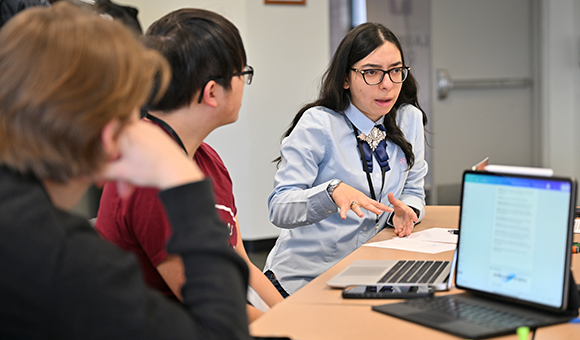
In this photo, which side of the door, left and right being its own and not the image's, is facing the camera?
front

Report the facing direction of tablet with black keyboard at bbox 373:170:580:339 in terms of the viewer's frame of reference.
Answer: facing the viewer and to the left of the viewer

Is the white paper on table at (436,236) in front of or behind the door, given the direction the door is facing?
in front

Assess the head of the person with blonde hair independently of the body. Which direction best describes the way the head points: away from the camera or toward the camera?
away from the camera

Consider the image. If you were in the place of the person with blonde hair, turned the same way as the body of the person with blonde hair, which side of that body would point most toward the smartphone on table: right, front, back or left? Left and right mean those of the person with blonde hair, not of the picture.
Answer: front

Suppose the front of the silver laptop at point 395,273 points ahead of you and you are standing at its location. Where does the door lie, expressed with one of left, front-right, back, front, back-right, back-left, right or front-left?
right

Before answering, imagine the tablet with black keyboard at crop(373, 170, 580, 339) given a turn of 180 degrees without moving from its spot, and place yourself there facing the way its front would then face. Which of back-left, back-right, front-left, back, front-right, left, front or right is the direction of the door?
front-left

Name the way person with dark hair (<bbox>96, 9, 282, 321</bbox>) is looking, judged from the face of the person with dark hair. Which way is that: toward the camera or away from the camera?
away from the camera

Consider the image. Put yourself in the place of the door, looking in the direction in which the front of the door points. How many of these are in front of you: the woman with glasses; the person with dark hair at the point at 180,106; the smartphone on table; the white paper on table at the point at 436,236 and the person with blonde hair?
5
